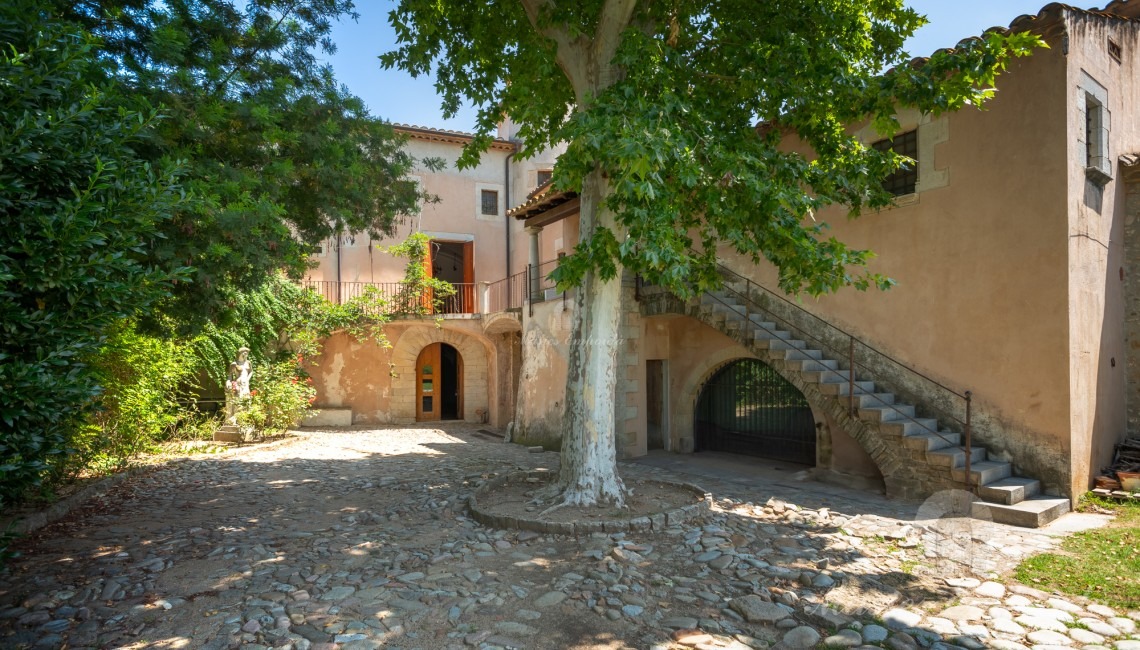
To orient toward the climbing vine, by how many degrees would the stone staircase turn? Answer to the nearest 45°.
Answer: approximately 180°

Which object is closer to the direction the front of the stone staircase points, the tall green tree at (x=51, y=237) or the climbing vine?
the tall green tree

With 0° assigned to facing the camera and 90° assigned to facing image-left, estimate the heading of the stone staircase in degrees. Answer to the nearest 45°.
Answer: approximately 315°

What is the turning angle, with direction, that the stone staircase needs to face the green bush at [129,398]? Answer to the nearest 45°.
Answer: approximately 135° to its right

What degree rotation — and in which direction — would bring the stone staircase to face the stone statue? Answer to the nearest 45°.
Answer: approximately 135° to its right

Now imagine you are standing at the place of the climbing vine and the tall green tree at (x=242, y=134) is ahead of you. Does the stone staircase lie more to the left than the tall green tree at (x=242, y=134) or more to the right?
left
